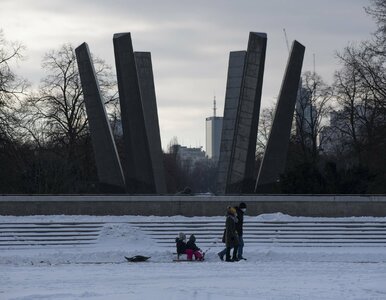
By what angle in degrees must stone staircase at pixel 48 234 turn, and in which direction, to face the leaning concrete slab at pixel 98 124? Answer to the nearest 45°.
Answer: approximately 180°

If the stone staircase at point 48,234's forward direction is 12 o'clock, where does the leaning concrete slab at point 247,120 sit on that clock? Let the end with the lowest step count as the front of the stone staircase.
The leaning concrete slab is roughly at 8 o'clock from the stone staircase.

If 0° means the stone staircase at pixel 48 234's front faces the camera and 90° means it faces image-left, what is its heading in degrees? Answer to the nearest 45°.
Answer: approximately 0°

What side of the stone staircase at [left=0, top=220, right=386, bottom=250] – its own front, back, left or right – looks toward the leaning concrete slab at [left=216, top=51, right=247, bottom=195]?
back

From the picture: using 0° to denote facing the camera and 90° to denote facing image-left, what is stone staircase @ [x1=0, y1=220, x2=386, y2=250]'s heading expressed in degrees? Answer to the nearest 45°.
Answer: approximately 0°

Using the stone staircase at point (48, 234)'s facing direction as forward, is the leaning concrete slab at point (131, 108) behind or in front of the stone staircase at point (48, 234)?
behind

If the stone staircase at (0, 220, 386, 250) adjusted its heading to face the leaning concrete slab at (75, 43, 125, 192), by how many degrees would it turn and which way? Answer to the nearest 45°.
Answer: approximately 135° to its right

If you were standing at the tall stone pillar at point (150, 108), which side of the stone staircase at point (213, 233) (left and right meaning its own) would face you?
back

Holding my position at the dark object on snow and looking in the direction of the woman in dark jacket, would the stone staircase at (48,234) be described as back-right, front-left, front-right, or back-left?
back-left

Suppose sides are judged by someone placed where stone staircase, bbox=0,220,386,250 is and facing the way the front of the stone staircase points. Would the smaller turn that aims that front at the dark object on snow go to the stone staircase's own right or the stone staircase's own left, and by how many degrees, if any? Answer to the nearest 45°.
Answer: approximately 45° to the stone staircase's own right

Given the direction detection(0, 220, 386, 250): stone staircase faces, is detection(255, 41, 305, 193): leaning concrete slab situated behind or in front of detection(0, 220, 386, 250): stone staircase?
behind
